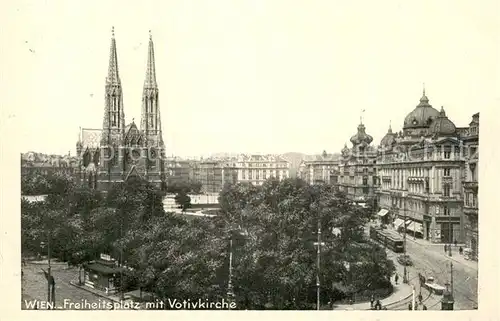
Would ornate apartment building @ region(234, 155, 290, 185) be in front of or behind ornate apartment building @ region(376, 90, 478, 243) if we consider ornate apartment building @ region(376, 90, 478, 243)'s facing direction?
in front

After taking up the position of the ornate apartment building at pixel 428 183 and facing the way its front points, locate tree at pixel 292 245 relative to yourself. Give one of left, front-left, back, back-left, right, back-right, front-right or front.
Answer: front

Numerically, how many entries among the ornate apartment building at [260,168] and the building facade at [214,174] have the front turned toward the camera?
2

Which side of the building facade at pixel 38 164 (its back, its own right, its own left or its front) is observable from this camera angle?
front

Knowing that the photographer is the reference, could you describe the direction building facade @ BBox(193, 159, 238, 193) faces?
facing the viewer

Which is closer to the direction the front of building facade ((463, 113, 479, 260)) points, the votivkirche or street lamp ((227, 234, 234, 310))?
the street lamp

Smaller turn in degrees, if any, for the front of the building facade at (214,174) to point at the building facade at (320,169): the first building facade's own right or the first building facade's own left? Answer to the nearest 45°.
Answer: approximately 45° to the first building facade's own left

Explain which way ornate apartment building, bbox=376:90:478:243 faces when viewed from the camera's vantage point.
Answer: facing the viewer and to the left of the viewer

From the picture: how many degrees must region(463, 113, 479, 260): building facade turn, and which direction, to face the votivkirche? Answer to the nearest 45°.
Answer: approximately 90° to its right

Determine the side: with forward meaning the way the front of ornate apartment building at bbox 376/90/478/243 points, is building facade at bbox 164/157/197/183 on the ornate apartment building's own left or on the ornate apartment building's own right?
on the ornate apartment building's own right
